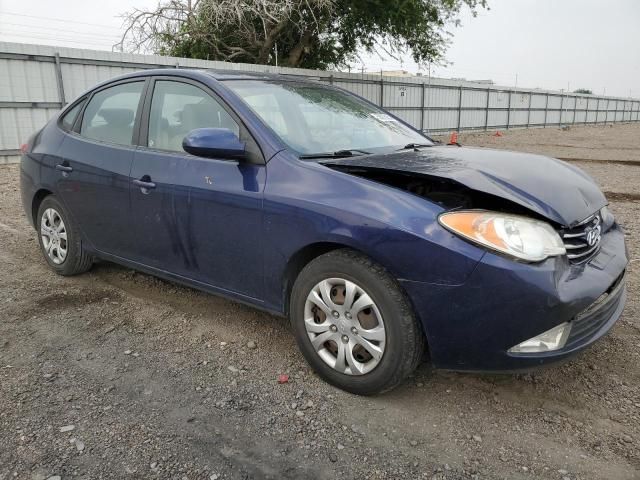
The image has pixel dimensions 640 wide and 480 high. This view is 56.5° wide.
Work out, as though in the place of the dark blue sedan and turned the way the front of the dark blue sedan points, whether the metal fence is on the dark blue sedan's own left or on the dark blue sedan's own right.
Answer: on the dark blue sedan's own left

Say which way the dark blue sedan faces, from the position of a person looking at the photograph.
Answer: facing the viewer and to the right of the viewer
